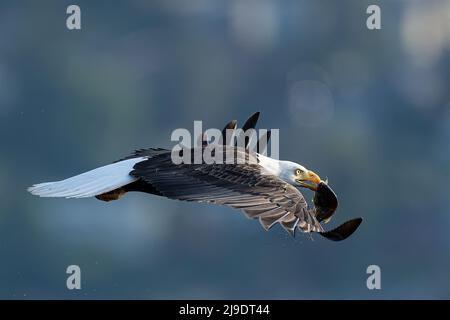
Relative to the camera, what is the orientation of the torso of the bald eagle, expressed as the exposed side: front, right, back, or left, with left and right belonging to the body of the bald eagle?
right
